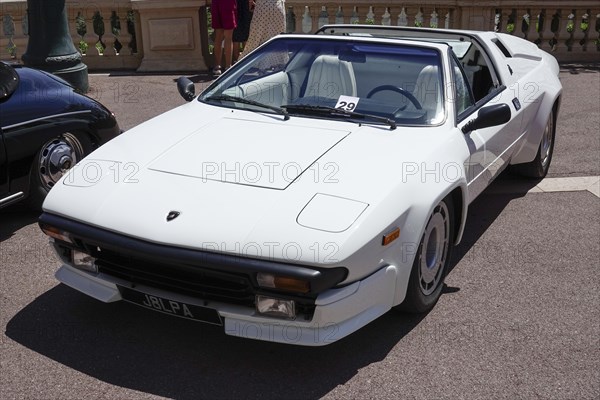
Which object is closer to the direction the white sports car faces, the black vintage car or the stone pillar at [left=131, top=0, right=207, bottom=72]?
the black vintage car

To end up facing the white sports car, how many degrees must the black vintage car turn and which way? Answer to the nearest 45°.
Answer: approximately 90° to its left

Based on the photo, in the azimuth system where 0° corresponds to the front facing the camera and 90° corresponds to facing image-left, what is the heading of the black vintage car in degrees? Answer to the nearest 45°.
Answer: approximately 45°

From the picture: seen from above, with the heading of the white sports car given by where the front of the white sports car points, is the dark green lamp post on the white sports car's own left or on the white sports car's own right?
on the white sports car's own right

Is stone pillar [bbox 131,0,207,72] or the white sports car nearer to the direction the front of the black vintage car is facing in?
the white sports car

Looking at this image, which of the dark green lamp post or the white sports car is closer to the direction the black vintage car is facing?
the white sports car

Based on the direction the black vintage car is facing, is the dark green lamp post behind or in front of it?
behind

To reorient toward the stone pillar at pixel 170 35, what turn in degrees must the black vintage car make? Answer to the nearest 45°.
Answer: approximately 135° to its right

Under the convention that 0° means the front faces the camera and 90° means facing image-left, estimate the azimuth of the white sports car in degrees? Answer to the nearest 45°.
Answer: approximately 45°

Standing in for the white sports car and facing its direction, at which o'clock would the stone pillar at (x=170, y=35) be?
The stone pillar is roughly at 4 o'clock from the white sports car.

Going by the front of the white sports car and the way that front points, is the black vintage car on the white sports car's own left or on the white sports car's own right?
on the white sports car's own right
